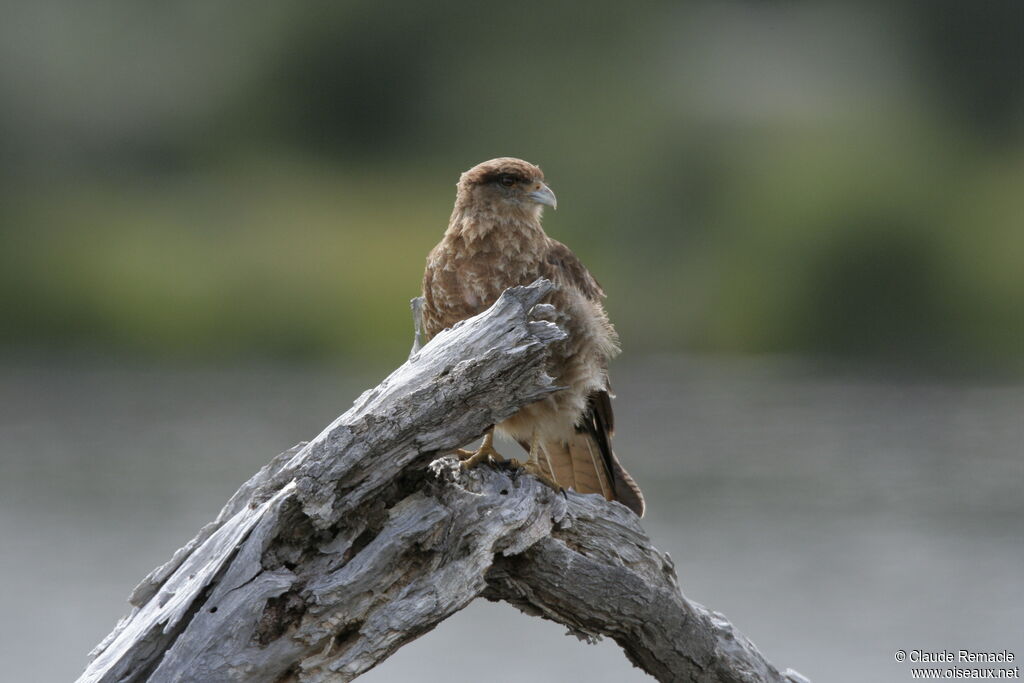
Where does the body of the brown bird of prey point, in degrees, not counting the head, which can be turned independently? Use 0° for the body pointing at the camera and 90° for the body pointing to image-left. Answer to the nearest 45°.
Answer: approximately 45°
